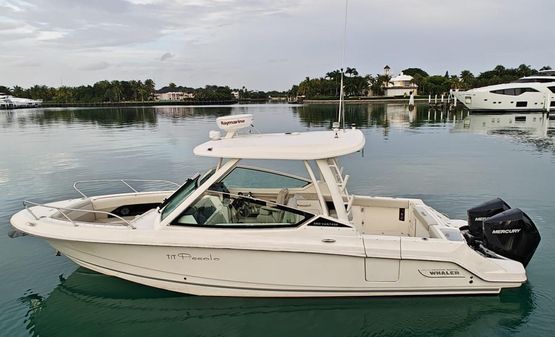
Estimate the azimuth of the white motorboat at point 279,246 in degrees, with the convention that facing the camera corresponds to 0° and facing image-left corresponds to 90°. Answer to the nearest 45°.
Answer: approximately 90°

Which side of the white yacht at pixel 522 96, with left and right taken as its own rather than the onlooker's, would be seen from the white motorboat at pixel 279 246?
left

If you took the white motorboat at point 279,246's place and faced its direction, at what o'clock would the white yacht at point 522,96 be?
The white yacht is roughly at 4 o'clock from the white motorboat.

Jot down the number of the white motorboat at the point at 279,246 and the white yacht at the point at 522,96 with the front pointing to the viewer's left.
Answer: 2

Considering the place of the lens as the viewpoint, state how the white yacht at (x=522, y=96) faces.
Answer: facing to the left of the viewer
